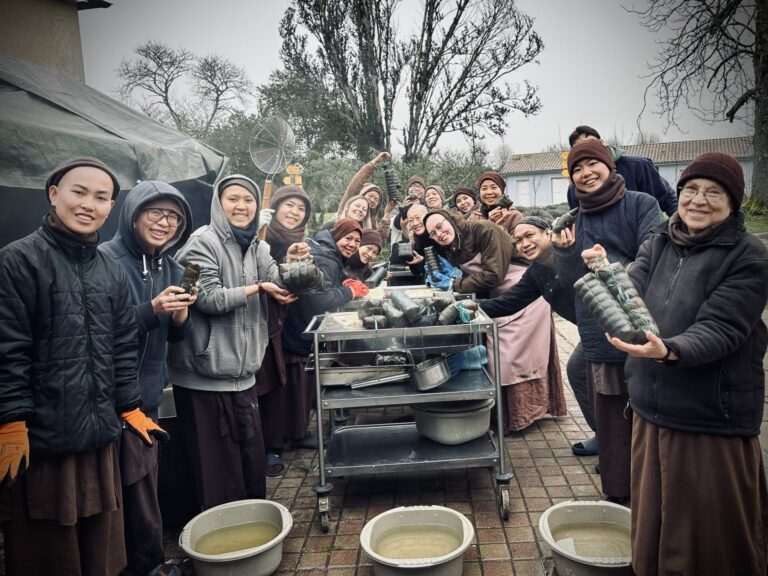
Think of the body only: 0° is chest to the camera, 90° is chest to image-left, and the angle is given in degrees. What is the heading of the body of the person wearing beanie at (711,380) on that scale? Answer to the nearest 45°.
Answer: approximately 45°

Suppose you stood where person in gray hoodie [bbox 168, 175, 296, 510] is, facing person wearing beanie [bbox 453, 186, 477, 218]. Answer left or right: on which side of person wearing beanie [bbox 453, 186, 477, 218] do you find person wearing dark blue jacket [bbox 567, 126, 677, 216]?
right

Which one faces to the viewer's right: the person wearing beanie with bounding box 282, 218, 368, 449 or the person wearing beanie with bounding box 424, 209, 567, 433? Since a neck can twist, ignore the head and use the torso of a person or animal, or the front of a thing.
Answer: the person wearing beanie with bounding box 282, 218, 368, 449

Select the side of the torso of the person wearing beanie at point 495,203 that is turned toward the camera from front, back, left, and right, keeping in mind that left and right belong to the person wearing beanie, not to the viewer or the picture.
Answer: front

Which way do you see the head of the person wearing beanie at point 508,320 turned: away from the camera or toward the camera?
toward the camera

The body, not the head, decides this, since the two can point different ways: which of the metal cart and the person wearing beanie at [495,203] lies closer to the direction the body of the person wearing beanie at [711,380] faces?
the metal cart

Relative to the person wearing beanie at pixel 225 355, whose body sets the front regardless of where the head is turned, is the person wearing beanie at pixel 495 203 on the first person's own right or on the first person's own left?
on the first person's own left

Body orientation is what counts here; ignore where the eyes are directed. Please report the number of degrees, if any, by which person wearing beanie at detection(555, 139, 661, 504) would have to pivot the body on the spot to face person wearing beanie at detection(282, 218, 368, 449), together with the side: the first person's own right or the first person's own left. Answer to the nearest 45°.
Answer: approximately 45° to the first person's own right

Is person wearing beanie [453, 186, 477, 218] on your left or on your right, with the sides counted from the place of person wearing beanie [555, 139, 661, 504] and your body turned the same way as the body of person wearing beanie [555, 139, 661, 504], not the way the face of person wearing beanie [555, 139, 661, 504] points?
on your right

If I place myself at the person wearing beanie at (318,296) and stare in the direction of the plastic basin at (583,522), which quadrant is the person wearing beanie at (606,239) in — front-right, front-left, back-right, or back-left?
front-left

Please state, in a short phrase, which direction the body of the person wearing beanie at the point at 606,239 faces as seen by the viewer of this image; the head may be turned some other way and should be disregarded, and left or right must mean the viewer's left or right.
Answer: facing the viewer and to the left of the viewer
